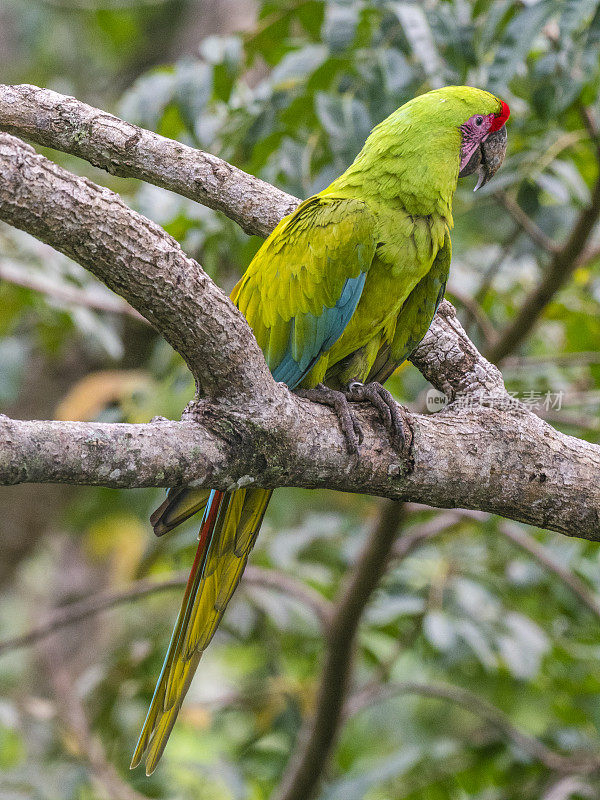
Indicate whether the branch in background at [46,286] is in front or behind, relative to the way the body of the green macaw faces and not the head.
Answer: behind

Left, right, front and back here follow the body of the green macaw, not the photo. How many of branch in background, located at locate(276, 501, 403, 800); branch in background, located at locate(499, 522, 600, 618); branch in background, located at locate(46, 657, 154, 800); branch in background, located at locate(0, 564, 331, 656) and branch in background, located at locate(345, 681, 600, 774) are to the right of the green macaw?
0

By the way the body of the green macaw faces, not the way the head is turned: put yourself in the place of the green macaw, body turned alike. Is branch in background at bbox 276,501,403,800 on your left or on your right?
on your left

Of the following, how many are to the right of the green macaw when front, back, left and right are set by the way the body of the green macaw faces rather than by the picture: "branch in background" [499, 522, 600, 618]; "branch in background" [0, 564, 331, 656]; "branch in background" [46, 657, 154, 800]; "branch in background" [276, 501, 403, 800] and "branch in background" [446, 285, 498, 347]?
0

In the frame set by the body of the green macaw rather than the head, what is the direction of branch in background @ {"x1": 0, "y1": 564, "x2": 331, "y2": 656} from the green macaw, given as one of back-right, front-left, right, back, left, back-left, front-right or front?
back-left

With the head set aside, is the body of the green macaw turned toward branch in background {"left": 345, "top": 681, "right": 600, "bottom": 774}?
no
